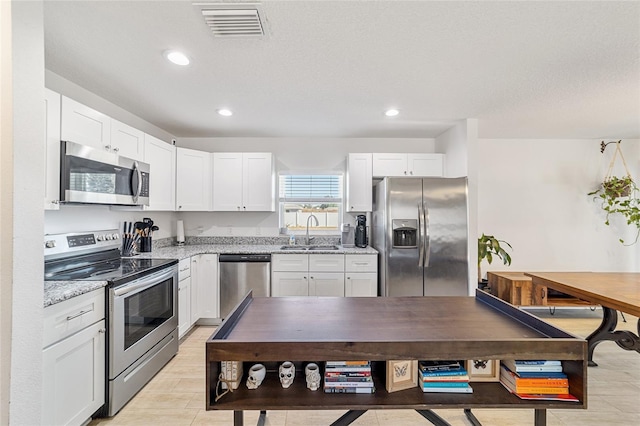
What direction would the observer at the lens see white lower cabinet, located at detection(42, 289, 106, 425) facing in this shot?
facing the viewer and to the right of the viewer

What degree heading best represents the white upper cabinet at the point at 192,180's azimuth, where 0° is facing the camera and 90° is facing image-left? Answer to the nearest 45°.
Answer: approximately 315°

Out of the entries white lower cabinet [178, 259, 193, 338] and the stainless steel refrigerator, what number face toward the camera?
1

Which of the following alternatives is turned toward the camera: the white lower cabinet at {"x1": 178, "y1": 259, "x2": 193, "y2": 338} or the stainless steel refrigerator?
the stainless steel refrigerator

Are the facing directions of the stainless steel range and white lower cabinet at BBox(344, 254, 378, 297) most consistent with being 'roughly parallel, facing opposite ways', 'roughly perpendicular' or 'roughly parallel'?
roughly perpendicular

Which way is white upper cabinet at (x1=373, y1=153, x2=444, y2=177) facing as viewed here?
toward the camera

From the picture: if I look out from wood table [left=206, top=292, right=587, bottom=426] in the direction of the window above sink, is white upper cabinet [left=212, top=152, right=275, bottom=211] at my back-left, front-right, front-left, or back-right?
front-left

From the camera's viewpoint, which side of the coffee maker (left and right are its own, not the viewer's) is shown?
front

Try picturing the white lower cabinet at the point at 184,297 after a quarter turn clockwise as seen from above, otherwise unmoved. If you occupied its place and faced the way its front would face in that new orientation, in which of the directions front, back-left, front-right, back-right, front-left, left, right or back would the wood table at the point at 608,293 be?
front-left

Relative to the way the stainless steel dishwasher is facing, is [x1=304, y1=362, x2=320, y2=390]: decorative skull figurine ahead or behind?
ahead

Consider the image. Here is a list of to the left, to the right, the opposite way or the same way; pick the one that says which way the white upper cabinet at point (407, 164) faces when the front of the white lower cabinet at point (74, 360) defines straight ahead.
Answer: to the right

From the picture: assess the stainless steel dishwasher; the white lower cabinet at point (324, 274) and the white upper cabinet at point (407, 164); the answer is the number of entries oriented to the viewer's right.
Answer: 0

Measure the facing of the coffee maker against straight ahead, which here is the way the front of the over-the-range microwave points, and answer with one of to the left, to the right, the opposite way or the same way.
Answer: to the right

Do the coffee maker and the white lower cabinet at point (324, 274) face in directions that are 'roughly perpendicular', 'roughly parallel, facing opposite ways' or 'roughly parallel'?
roughly parallel

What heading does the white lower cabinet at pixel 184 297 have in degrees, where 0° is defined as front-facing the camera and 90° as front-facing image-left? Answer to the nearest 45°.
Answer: approximately 270°

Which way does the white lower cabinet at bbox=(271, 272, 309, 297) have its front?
toward the camera

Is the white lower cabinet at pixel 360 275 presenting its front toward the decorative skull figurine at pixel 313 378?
yes

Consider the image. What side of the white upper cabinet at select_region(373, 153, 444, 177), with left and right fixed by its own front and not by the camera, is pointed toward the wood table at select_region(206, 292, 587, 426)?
front

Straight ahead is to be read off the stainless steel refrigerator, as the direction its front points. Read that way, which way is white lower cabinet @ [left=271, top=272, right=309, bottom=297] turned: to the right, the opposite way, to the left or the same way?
the same way

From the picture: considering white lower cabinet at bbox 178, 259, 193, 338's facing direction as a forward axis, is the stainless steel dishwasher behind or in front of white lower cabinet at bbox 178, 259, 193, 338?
in front
